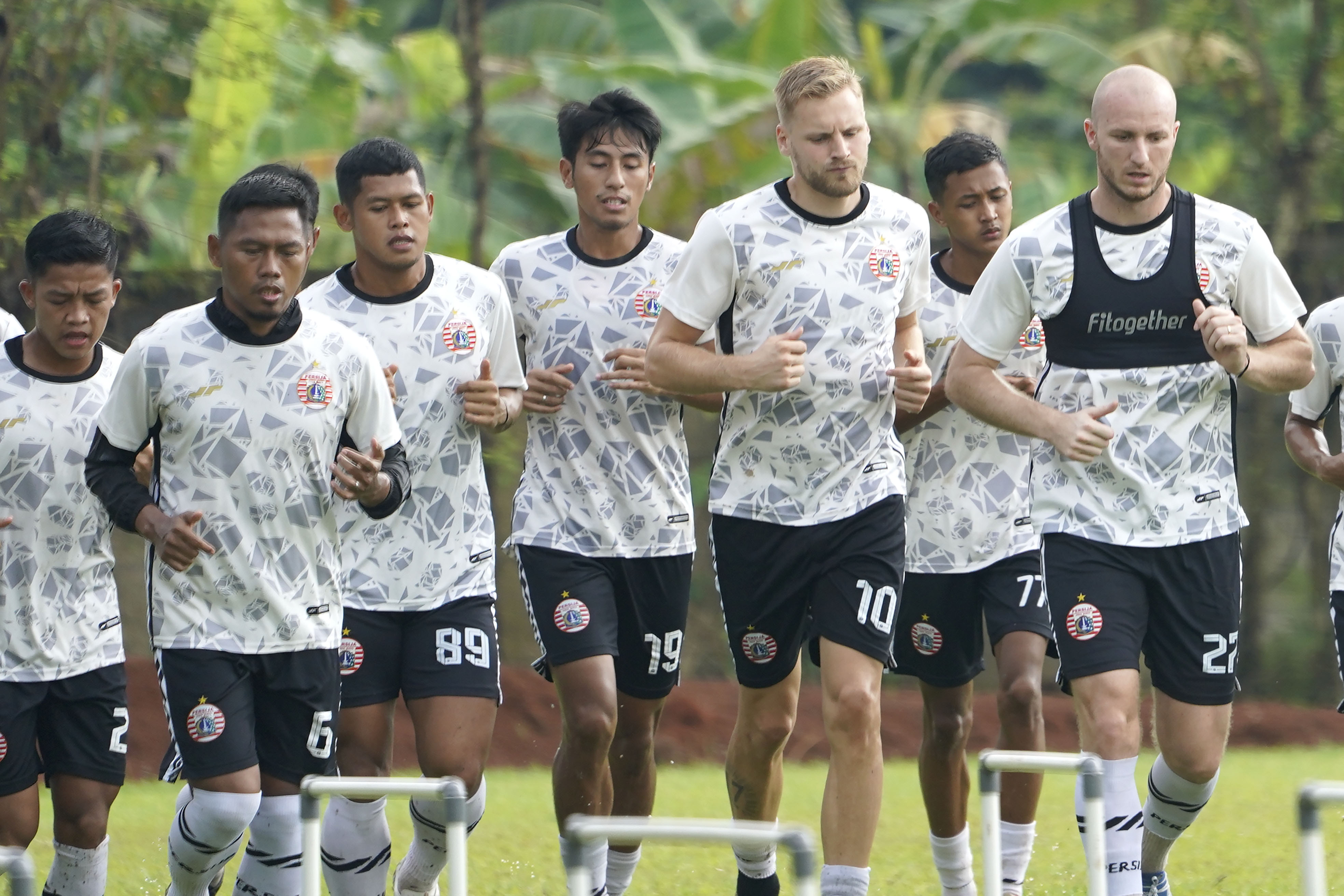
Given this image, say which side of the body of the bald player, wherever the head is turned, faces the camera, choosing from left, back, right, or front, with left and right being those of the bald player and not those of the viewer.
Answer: front

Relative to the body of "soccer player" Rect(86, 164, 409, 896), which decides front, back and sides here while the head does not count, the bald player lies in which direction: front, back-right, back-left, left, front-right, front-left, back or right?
left

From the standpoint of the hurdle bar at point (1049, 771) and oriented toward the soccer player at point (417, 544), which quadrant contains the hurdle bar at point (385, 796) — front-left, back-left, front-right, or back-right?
front-left

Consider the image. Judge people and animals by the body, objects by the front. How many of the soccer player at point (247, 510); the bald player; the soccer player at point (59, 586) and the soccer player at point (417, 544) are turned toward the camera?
4

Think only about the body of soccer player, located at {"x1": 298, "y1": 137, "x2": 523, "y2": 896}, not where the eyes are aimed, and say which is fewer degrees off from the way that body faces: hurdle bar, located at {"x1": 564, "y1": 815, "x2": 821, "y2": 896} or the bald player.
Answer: the hurdle bar

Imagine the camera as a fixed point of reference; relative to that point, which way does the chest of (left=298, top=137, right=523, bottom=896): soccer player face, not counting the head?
toward the camera

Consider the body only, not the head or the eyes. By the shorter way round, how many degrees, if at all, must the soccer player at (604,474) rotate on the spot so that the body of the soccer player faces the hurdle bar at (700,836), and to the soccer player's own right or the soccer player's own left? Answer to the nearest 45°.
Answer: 0° — they already face it

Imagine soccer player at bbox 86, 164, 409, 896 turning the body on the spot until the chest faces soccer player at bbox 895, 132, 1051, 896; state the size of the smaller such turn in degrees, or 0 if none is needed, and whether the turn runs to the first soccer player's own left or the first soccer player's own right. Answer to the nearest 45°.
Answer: approximately 90° to the first soccer player's own left

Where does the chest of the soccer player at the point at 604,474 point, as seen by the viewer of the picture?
toward the camera

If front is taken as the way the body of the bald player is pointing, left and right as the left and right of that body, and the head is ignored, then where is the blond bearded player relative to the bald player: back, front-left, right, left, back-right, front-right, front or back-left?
right

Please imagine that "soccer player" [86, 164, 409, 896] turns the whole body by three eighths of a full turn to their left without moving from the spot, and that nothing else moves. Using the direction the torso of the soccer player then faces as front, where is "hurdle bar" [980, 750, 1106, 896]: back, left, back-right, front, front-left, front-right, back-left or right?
right

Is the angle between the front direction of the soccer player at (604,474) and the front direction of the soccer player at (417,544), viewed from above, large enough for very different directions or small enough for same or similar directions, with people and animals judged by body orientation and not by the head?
same or similar directions

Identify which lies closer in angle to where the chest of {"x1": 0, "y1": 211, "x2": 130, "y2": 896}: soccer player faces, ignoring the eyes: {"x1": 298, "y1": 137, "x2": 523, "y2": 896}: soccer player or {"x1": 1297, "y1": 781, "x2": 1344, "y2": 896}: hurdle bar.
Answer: the hurdle bar

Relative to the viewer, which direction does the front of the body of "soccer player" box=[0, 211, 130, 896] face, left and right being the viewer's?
facing the viewer
